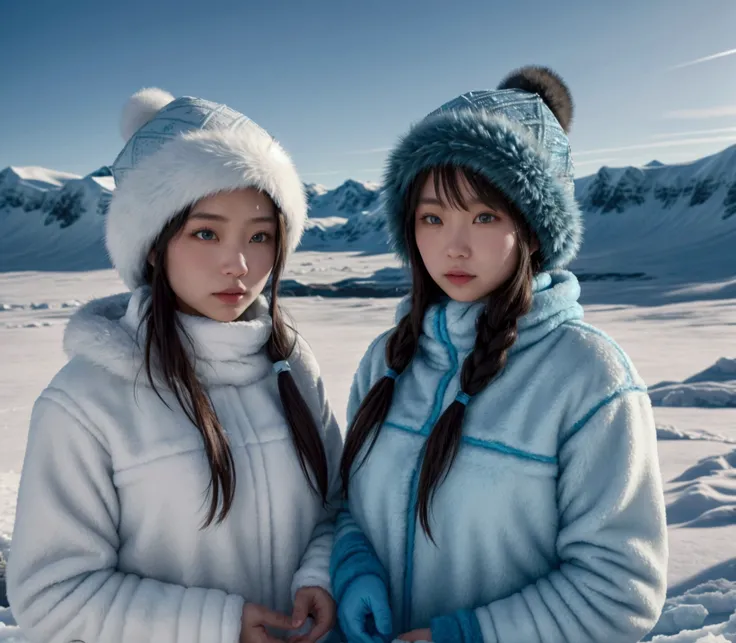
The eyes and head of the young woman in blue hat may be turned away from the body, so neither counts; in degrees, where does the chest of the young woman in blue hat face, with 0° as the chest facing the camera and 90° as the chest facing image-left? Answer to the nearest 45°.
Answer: approximately 45°

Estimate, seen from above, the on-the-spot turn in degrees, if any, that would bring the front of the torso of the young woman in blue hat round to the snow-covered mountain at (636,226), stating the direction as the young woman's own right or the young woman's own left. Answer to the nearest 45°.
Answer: approximately 135° to the young woman's own right
